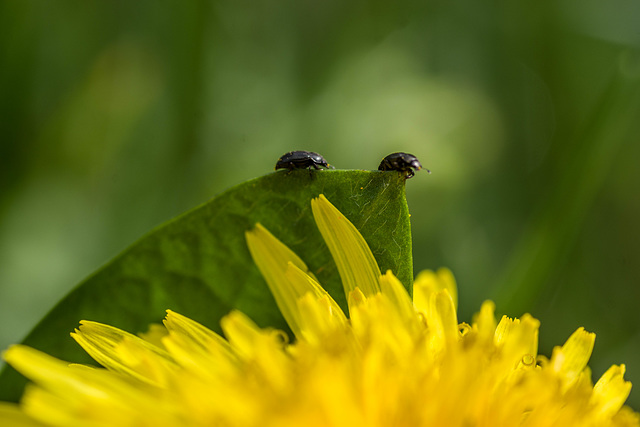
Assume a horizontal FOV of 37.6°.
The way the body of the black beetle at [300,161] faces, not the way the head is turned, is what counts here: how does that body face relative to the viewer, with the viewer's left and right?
facing to the right of the viewer

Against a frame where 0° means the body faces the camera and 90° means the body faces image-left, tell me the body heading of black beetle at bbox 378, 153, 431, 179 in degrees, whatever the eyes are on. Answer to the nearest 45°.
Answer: approximately 270°

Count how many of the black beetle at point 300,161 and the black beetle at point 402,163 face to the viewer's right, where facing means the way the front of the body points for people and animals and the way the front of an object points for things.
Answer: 2
